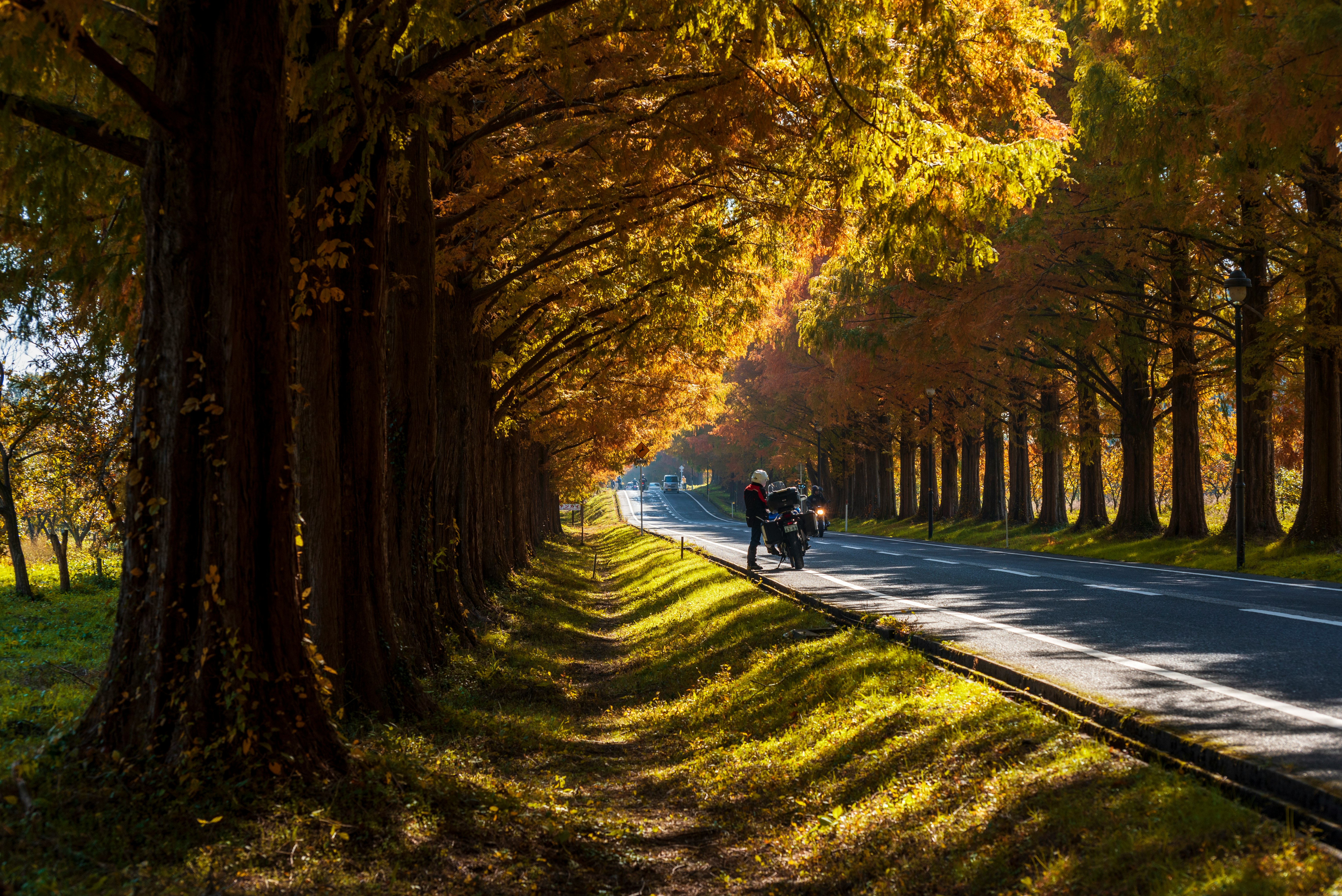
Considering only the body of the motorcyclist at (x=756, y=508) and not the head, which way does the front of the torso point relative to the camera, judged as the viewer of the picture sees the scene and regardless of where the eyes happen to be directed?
to the viewer's right

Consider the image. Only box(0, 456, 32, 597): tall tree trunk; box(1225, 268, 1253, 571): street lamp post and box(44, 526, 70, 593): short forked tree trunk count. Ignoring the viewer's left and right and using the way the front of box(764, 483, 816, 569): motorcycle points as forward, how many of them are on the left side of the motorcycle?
2

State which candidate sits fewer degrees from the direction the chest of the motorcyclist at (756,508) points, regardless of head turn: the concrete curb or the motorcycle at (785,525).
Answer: the motorcycle

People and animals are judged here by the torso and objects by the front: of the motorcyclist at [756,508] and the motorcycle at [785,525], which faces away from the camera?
the motorcycle

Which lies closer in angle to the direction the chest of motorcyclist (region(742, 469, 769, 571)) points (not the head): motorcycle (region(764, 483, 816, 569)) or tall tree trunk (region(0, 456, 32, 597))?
the motorcycle

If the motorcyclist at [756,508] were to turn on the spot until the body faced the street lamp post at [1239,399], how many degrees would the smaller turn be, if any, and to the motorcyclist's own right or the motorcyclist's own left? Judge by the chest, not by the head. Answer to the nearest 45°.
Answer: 0° — they already face it

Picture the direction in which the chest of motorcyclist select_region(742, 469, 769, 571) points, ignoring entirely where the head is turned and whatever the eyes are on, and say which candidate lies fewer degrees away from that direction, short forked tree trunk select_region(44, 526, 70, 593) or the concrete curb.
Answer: the concrete curb

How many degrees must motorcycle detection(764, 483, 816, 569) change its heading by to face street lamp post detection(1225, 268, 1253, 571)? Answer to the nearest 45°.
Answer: approximately 90° to its right

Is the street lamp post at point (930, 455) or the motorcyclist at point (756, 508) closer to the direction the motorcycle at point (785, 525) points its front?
the street lamp post

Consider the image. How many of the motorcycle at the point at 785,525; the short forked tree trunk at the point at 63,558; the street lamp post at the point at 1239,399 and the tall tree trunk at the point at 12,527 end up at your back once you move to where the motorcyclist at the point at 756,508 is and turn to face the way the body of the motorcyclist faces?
2

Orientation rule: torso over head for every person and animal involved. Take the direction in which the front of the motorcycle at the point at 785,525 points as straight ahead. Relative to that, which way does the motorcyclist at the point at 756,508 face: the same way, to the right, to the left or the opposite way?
to the right

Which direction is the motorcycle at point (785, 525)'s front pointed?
away from the camera

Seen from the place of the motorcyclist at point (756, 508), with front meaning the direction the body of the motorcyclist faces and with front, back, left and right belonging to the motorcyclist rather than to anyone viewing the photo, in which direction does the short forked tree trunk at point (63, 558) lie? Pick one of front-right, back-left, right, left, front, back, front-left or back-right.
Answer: back

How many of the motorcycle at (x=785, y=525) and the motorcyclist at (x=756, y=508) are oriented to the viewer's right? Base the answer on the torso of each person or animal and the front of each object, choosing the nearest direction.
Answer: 1
